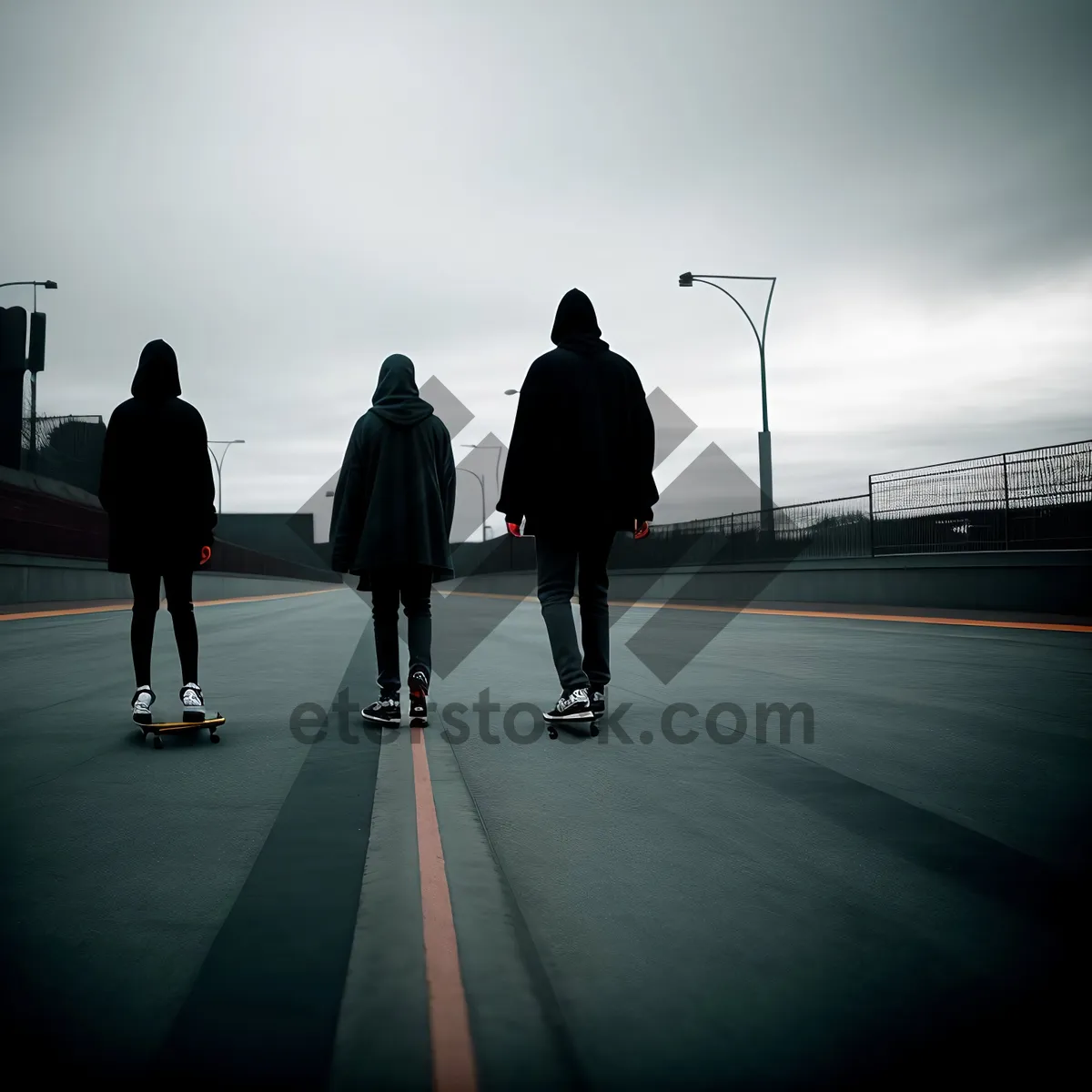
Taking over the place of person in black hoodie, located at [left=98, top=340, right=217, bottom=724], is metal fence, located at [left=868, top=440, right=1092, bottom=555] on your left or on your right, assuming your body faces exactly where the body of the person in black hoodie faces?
on your right

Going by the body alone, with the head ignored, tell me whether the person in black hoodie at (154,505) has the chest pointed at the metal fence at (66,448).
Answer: yes

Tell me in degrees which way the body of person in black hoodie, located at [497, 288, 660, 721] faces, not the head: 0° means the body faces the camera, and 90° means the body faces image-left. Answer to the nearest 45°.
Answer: approximately 180°

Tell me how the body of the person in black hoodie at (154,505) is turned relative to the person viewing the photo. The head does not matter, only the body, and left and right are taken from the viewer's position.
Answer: facing away from the viewer

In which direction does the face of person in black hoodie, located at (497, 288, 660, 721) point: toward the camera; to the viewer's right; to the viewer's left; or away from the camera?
away from the camera

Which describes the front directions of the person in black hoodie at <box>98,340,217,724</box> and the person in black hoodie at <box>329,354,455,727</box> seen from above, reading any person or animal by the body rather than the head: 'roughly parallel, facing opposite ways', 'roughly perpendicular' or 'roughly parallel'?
roughly parallel

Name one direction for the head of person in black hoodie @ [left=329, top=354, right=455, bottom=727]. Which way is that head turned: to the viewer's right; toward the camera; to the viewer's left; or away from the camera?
away from the camera

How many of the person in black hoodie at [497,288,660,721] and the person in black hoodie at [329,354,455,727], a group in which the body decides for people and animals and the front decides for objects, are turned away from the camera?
2

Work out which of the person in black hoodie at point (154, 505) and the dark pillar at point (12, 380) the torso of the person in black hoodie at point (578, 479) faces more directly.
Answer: the dark pillar

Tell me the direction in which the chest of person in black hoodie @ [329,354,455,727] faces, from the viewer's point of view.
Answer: away from the camera

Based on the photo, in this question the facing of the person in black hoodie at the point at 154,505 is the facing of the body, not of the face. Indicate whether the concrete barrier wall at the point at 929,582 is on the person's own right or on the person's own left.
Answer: on the person's own right

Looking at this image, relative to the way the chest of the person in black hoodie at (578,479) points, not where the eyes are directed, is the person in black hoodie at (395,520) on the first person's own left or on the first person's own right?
on the first person's own left

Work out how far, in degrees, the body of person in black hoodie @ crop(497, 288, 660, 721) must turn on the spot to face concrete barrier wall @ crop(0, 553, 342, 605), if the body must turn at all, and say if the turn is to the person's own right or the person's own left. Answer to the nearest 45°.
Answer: approximately 45° to the person's own left

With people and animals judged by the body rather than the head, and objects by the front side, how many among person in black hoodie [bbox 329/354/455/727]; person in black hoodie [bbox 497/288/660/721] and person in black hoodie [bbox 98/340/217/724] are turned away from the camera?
3

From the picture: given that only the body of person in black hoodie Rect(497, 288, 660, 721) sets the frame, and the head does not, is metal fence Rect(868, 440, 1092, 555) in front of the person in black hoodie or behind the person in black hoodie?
in front
